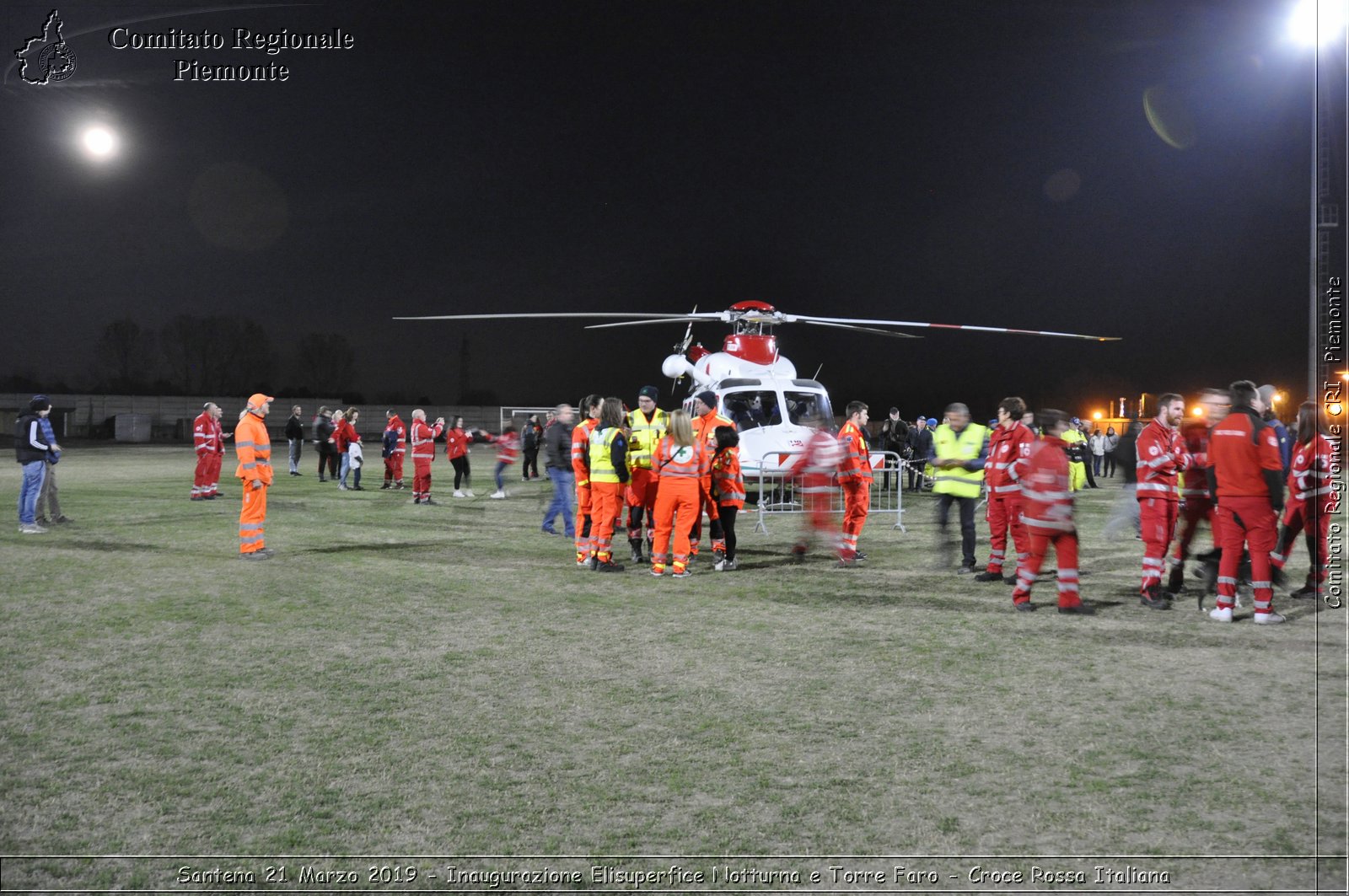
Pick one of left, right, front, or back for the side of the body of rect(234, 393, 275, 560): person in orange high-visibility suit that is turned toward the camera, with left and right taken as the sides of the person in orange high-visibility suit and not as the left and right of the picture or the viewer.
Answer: right

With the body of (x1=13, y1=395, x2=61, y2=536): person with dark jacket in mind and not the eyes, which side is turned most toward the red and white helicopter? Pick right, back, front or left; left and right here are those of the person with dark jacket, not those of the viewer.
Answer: front

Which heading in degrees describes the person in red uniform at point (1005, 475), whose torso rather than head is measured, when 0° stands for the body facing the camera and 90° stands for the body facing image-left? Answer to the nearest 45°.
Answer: approximately 45°

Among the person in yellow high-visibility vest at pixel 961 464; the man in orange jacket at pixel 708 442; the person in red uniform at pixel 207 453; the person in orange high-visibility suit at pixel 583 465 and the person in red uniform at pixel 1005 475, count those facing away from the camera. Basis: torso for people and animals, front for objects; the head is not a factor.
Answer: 0

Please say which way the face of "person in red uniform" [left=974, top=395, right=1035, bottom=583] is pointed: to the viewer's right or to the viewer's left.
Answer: to the viewer's left

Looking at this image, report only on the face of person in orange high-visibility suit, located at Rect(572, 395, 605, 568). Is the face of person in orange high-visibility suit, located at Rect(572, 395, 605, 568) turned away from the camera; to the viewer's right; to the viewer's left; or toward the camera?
to the viewer's right

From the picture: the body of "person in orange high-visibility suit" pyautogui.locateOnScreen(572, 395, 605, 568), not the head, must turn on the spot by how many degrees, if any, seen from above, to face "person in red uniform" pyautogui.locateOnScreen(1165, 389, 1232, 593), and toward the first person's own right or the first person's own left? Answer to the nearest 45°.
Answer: approximately 45° to the first person's own right

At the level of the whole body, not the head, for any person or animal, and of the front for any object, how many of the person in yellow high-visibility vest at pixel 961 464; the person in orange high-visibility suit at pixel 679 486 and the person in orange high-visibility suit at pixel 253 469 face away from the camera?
1

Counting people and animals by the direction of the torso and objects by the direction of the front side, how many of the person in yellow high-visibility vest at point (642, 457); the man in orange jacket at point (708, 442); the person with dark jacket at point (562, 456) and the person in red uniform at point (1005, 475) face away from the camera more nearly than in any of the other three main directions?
0

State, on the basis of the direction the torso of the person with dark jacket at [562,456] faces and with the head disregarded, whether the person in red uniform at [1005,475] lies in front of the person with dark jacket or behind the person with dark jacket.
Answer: in front
